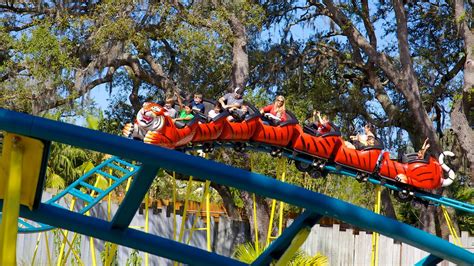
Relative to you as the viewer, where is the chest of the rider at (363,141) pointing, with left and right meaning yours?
facing to the left of the viewer

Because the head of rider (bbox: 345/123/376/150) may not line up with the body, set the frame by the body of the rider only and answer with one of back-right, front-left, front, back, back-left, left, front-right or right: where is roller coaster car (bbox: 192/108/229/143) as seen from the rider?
front-left

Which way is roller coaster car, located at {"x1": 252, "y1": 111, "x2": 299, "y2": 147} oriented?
to the viewer's left

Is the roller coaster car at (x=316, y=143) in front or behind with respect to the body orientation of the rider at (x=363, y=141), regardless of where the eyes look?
in front

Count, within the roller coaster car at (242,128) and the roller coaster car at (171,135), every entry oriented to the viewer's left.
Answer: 2

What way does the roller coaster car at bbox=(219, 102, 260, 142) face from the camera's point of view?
to the viewer's left

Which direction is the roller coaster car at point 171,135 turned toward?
to the viewer's left

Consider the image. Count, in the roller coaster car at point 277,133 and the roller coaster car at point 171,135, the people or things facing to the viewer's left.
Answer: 2

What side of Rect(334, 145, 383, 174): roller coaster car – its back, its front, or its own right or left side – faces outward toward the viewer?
left

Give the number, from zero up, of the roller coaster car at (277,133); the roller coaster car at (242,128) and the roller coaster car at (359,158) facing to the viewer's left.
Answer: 3
